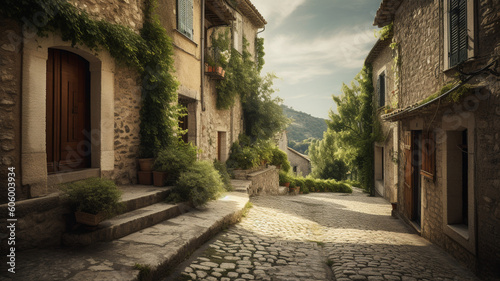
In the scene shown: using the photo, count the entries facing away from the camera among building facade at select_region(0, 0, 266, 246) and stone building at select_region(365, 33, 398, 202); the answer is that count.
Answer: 0

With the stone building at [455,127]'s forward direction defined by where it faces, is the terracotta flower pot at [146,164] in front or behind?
in front

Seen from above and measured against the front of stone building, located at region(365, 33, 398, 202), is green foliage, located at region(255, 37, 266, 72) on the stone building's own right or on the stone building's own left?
on the stone building's own right

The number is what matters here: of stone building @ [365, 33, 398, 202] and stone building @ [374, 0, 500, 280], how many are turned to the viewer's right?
0

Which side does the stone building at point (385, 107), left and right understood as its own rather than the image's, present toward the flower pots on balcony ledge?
front

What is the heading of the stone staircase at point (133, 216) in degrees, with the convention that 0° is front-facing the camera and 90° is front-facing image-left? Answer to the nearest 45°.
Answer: approximately 315°

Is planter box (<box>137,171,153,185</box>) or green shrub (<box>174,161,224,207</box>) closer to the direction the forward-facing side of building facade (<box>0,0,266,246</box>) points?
the green shrub

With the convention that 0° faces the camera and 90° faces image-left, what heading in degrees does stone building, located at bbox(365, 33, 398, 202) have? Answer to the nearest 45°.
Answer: approximately 45°

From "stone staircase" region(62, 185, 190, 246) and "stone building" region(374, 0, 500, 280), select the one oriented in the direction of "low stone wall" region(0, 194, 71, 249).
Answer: the stone building

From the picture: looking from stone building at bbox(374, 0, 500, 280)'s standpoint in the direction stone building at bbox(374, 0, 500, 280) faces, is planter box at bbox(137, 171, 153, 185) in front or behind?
in front

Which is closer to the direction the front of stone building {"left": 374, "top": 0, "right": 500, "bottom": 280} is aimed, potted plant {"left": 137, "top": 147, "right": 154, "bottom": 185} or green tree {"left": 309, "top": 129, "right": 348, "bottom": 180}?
the potted plant

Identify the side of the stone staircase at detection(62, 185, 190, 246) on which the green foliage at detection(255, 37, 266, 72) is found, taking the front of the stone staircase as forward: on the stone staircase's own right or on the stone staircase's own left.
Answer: on the stone staircase's own left

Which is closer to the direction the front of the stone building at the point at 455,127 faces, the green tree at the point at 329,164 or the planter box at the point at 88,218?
the planter box

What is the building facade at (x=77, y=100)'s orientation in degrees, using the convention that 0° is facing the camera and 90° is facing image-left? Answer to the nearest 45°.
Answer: approximately 315°
